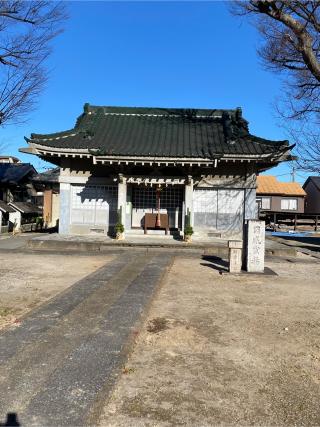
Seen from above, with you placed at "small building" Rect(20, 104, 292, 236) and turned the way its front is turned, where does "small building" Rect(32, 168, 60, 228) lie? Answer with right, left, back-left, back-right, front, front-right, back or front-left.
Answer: back-right

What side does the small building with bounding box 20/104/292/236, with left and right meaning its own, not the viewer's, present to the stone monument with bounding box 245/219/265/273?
front

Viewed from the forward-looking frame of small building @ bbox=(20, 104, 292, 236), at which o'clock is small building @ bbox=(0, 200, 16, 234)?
small building @ bbox=(0, 200, 16, 234) is roughly at 4 o'clock from small building @ bbox=(20, 104, 292, 236).

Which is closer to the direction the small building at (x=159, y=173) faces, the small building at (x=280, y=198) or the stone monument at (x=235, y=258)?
the stone monument

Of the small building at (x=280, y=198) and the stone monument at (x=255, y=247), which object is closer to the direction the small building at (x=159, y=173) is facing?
the stone monument

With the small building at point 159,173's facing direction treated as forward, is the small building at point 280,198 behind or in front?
behind

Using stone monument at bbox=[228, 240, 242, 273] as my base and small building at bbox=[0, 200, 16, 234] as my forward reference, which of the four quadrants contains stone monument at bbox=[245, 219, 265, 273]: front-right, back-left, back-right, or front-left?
back-right

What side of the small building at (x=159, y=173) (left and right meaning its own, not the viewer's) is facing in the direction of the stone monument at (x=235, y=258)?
front

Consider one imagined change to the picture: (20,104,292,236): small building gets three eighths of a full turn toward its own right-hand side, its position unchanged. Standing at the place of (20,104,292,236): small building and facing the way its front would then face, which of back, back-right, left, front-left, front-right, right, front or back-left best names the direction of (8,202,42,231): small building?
front

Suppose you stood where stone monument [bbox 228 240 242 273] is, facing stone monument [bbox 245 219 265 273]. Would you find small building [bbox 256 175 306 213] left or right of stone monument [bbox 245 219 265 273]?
left

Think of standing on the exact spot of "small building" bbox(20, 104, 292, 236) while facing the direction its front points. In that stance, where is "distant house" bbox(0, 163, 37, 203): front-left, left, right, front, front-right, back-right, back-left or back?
back-right

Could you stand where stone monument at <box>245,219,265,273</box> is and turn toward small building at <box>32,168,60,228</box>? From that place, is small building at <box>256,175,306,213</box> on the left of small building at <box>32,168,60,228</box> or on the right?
right

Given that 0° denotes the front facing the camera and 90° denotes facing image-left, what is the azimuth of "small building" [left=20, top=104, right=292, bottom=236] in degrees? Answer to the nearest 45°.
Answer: approximately 0°
